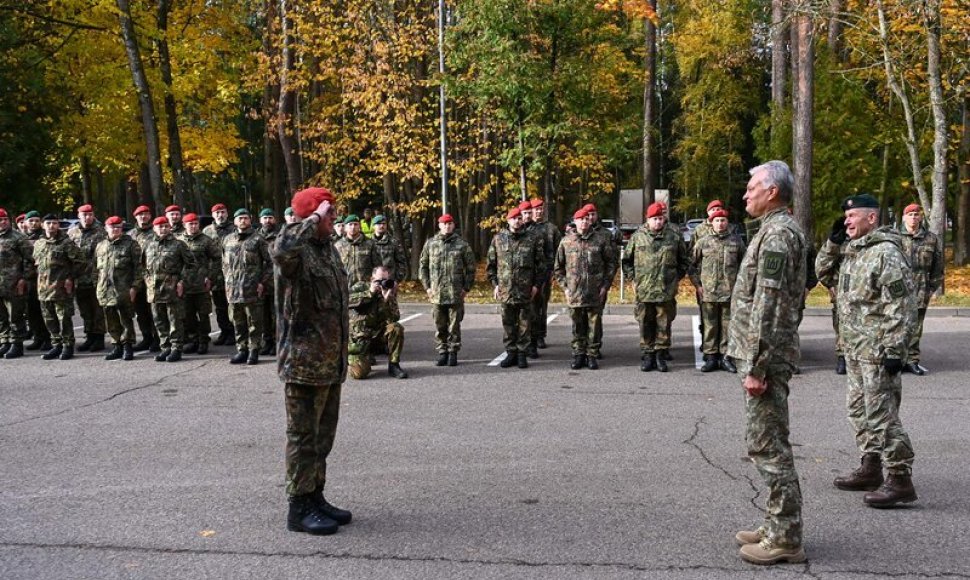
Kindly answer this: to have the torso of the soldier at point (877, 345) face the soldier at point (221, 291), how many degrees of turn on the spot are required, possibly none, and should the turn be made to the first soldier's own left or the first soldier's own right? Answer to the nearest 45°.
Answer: approximately 90° to the first soldier's own right

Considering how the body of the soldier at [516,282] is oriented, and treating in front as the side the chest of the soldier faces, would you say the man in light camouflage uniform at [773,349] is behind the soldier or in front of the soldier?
in front

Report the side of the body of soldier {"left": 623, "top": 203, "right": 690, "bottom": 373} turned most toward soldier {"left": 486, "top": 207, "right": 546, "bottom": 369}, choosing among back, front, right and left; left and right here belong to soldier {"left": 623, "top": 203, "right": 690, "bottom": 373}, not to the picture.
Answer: right

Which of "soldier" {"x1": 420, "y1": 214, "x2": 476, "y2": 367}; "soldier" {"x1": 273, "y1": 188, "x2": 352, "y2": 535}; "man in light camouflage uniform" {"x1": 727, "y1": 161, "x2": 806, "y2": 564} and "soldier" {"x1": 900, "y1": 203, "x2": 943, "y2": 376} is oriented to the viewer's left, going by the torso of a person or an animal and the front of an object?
the man in light camouflage uniform

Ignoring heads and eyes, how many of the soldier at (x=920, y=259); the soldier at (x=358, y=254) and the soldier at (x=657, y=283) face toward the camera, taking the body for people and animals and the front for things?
3

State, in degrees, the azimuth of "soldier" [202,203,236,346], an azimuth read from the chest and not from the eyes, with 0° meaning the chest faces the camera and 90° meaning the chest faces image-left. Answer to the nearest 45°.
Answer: approximately 0°

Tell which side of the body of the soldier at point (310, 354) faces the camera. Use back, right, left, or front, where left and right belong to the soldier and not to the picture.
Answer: right

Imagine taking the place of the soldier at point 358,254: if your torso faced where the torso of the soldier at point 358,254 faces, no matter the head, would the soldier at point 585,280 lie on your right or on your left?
on your left

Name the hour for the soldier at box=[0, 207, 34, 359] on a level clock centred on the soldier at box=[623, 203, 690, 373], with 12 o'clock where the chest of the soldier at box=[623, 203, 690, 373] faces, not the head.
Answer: the soldier at box=[0, 207, 34, 359] is roughly at 3 o'clock from the soldier at box=[623, 203, 690, 373].

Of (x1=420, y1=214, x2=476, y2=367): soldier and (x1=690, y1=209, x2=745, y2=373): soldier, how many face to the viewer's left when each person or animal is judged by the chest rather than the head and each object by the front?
0

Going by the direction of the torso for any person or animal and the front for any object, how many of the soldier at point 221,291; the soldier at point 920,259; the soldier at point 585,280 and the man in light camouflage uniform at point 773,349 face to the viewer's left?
1

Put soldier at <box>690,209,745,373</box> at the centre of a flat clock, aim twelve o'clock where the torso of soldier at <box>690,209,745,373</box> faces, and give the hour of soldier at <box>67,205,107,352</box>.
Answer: soldier at <box>67,205,107,352</box> is roughly at 3 o'clock from soldier at <box>690,209,745,373</box>.

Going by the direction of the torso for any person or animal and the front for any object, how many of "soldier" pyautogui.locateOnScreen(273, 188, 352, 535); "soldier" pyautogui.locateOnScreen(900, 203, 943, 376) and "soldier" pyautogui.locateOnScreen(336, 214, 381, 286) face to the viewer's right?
1

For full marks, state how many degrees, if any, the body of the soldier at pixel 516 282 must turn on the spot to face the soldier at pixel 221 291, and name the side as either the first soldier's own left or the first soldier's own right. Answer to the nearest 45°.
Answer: approximately 135° to the first soldier's own right
